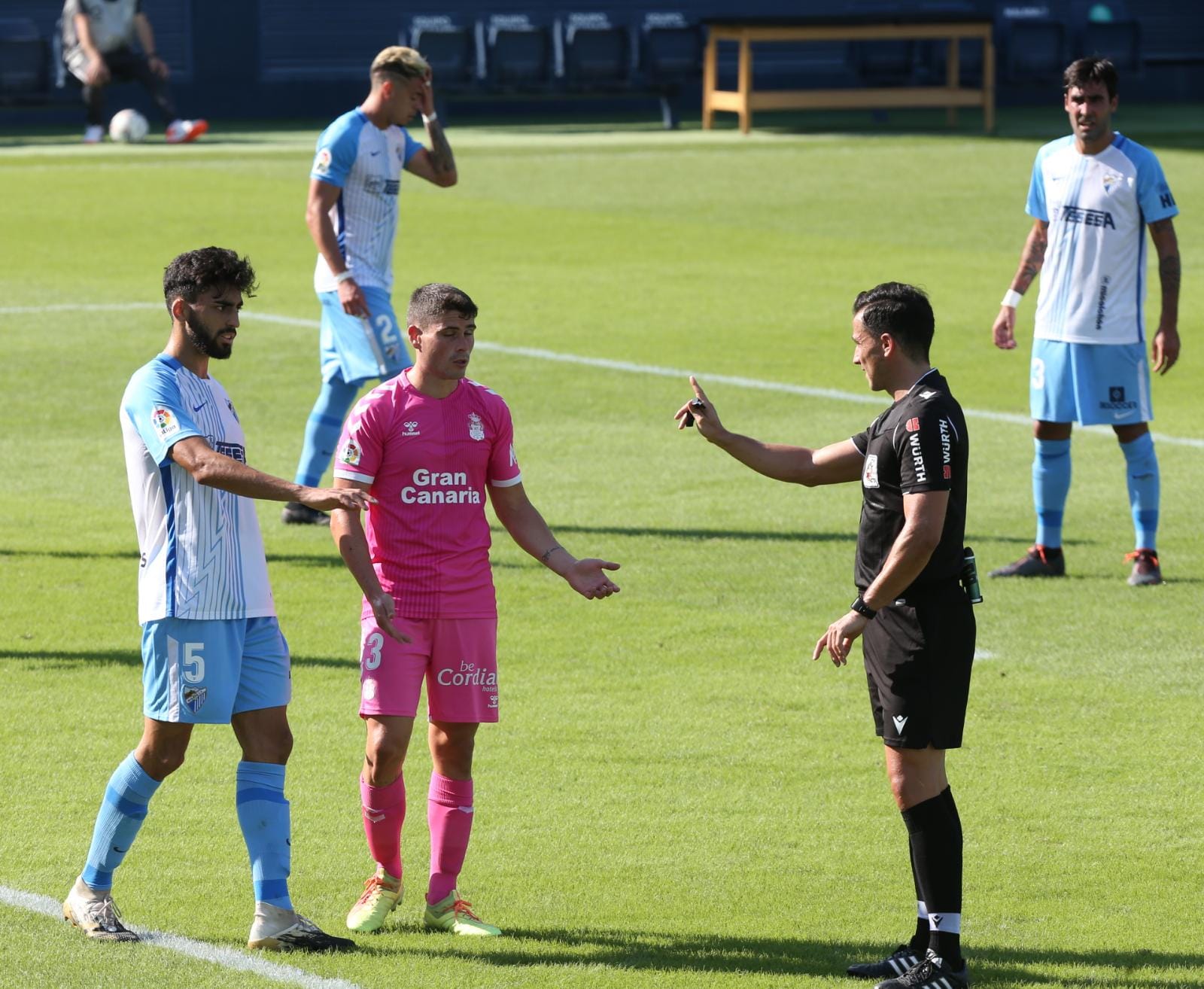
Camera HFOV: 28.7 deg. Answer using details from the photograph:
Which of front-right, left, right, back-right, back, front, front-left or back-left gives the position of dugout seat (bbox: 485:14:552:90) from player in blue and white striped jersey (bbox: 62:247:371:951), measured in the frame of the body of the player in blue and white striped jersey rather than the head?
back-left

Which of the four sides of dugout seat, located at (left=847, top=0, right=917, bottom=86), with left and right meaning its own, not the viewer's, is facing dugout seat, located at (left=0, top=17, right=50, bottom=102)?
right

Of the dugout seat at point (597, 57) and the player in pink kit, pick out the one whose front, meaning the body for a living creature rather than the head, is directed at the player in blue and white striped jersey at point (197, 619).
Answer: the dugout seat

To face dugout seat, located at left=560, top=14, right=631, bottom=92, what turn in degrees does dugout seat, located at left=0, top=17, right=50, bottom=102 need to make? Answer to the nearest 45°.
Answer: approximately 90° to its left

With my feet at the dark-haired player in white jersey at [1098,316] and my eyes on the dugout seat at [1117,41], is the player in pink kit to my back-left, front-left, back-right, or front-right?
back-left

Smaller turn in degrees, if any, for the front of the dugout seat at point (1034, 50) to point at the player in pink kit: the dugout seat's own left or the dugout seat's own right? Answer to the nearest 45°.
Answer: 0° — it already faces them

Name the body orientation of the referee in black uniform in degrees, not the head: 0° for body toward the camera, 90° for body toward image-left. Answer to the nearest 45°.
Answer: approximately 90°

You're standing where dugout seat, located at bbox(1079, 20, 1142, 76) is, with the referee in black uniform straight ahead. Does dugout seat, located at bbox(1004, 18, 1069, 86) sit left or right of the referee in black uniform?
right

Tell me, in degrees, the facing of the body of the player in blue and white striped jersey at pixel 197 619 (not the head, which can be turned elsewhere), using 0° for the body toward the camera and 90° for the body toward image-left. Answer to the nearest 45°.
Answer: approximately 315°

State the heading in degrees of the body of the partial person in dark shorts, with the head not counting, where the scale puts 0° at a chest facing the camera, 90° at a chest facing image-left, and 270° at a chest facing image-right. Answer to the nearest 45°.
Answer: approximately 0°

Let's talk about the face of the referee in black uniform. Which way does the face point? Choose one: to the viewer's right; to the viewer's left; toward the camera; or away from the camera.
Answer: to the viewer's left
